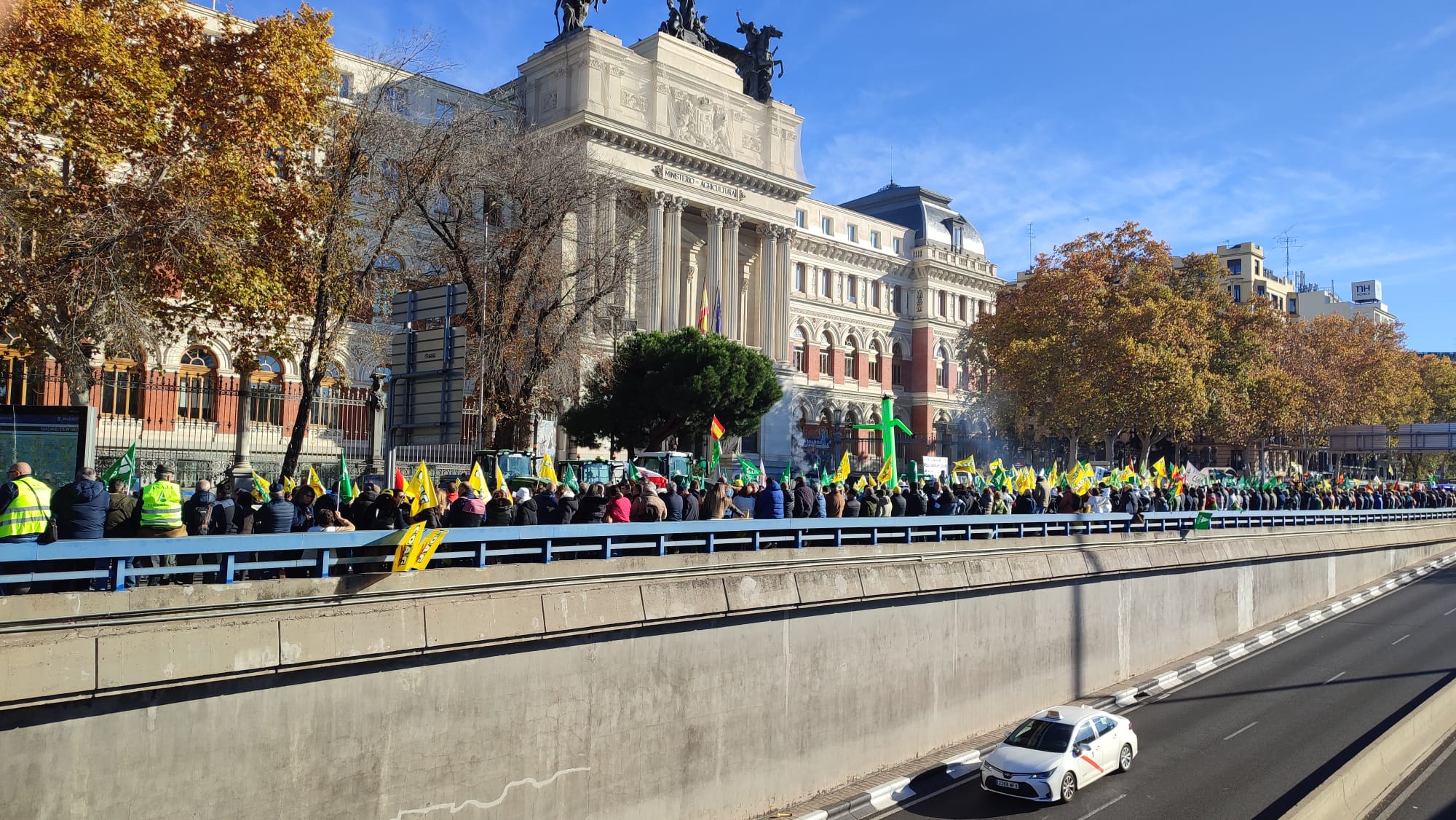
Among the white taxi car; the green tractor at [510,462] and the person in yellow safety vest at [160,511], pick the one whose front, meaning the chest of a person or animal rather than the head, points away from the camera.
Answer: the person in yellow safety vest

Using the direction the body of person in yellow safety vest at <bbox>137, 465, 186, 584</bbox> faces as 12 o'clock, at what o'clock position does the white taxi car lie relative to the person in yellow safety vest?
The white taxi car is roughly at 3 o'clock from the person in yellow safety vest.

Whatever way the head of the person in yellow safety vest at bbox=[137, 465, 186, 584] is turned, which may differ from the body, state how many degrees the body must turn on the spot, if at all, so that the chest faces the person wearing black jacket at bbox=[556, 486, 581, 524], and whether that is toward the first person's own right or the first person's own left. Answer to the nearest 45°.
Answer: approximately 90° to the first person's own right

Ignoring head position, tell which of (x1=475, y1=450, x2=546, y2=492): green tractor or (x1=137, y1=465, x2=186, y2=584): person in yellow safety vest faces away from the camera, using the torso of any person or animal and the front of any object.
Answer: the person in yellow safety vest

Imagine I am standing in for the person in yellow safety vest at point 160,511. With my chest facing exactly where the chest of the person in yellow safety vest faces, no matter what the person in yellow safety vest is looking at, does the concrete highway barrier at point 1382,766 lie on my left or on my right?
on my right

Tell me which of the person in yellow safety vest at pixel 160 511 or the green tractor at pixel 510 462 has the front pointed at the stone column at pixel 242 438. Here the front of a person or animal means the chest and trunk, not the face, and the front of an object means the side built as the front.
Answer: the person in yellow safety vest

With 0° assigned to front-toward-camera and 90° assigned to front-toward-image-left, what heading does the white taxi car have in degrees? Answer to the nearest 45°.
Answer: approximately 45°

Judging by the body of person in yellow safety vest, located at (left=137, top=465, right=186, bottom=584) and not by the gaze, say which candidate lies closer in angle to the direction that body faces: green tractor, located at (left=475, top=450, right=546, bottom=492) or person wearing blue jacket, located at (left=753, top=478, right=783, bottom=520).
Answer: the green tractor

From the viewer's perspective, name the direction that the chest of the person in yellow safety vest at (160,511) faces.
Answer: away from the camera

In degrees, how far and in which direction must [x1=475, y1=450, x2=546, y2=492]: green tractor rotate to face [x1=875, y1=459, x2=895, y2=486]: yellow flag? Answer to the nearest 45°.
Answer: approximately 45° to its left
